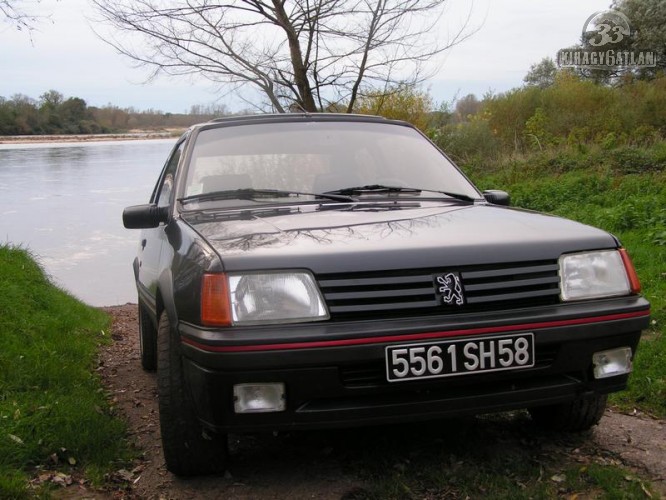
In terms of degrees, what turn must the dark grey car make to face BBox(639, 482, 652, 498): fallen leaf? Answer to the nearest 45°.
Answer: approximately 45° to its left

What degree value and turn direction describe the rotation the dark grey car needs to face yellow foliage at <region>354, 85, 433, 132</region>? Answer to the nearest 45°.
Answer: approximately 135° to its left

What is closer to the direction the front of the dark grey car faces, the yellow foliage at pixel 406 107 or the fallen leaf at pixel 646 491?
the fallen leaf
